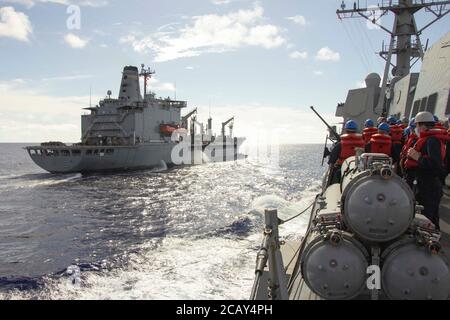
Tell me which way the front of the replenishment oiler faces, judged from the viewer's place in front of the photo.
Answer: facing away from the viewer and to the right of the viewer

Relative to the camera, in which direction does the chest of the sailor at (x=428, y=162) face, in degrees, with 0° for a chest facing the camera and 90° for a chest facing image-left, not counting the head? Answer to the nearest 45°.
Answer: approximately 90°

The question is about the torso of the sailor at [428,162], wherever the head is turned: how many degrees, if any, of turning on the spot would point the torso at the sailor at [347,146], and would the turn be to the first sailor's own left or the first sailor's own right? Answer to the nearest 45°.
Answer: approximately 45° to the first sailor's own right

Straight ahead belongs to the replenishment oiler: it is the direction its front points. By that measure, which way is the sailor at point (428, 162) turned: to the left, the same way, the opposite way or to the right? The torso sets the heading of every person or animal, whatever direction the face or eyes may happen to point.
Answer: to the left

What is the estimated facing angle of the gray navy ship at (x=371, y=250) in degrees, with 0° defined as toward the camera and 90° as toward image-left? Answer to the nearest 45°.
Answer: approximately 180°

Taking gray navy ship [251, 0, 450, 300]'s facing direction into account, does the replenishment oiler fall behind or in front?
in front

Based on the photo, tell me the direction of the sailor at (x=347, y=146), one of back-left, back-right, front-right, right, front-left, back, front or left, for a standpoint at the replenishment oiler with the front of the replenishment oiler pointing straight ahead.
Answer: back-right

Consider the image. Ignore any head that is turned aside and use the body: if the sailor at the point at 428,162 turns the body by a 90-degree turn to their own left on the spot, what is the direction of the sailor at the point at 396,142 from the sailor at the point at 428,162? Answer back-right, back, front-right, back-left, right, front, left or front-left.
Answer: back

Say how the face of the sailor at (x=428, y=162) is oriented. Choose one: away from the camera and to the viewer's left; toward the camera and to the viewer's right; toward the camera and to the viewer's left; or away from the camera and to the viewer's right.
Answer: away from the camera and to the viewer's left

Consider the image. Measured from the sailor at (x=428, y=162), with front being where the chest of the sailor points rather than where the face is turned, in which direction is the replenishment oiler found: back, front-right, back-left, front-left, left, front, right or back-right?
front-right
